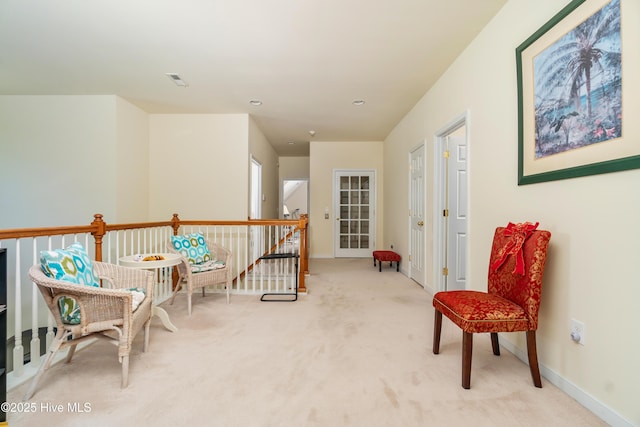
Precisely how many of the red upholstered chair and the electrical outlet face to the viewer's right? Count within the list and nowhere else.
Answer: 0

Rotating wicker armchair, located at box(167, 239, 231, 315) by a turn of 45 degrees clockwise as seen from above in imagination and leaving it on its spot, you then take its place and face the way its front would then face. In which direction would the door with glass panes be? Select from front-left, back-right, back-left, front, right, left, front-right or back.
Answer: back-left

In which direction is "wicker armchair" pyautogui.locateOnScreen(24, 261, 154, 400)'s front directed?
to the viewer's right

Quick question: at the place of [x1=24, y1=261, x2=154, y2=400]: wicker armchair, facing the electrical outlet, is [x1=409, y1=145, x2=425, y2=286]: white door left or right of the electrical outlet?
left

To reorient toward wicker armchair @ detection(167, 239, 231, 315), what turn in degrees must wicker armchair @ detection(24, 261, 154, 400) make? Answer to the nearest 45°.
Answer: approximately 45° to its left

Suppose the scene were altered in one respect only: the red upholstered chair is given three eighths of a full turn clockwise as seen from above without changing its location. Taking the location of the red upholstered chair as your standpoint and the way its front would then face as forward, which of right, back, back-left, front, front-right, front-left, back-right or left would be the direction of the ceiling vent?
left

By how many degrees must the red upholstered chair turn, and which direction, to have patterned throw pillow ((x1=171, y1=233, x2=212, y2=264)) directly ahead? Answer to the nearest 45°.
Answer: approximately 45° to its right

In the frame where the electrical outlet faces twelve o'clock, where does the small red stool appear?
The small red stool is roughly at 3 o'clock from the electrical outlet.

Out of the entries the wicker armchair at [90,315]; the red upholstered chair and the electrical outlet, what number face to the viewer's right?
1

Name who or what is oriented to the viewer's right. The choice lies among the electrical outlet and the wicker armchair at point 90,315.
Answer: the wicker armchair

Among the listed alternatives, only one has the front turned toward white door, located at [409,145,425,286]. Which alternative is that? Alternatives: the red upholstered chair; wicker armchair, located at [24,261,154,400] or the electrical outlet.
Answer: the wicker armchair

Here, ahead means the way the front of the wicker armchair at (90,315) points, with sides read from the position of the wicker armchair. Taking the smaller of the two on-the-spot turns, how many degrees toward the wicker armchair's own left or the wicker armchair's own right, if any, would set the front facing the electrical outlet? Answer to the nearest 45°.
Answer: approximately 45° to the wicker armchair's own right

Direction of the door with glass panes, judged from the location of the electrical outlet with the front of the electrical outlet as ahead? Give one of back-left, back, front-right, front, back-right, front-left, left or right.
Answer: right
